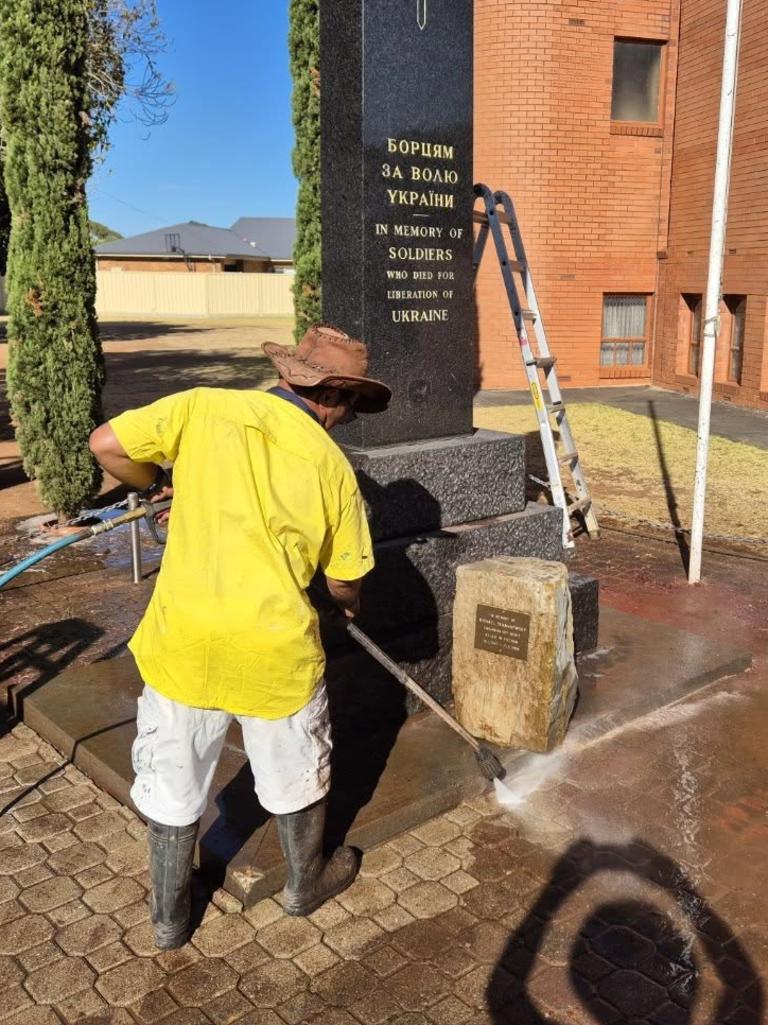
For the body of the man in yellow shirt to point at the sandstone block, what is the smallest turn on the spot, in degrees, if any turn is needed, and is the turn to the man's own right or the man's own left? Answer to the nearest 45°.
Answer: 0° — they already face it

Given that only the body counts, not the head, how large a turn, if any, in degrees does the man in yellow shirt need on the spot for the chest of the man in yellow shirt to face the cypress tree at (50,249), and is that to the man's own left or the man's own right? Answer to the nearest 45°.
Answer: approximately 45° to the man's own left

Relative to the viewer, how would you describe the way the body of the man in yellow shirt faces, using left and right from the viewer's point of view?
facing away from the viewer and to the right of the viewer

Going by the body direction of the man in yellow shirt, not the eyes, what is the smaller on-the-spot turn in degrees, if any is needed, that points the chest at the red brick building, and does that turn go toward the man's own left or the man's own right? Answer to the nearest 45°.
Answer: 0° — they already face it
